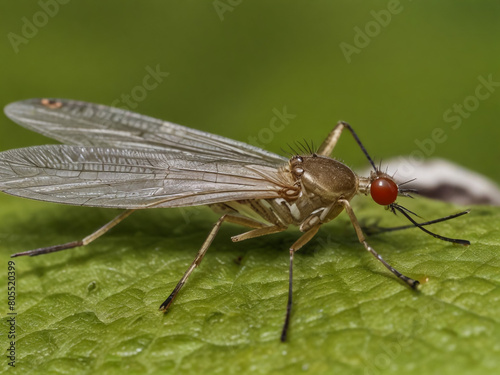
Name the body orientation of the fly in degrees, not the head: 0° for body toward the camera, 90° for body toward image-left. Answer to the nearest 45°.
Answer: approximately 270°
